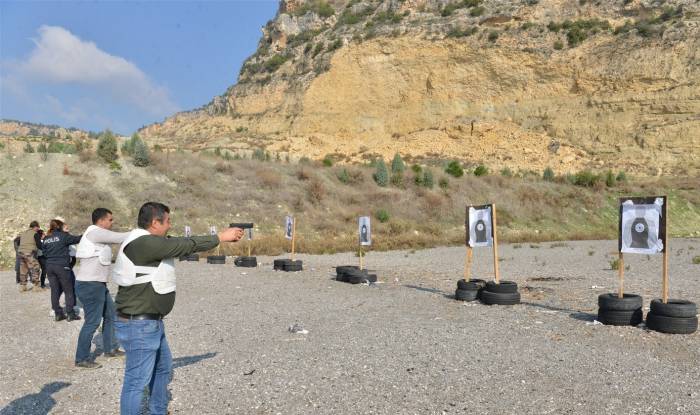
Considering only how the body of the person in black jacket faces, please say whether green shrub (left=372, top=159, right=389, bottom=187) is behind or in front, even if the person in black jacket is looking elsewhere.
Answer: in front

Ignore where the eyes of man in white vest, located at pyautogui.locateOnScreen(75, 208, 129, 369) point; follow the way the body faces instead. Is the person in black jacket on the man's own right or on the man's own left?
on the man's own left

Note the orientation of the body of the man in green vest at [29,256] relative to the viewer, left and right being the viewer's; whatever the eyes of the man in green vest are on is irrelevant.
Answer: facing away from the viewer and to the right of the viewer

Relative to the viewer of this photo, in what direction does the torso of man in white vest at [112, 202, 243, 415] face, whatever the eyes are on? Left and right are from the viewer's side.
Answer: facing to the right of the viewer

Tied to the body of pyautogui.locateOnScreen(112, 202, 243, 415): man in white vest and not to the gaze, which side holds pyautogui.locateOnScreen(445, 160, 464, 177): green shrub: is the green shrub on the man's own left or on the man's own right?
on the man's own left

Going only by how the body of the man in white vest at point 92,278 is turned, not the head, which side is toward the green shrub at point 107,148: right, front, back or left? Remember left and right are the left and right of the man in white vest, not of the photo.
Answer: left

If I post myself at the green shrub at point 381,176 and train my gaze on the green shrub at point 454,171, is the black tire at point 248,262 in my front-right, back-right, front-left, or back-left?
back-right

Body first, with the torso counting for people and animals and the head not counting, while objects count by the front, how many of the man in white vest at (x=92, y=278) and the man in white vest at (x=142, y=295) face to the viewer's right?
2

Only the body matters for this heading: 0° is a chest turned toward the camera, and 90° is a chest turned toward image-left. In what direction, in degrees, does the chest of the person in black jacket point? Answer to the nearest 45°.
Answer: approximately 225°

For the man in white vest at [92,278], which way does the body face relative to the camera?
to the viewer's right

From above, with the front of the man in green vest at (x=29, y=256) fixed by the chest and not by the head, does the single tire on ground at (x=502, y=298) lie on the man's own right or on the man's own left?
on the man's own right
